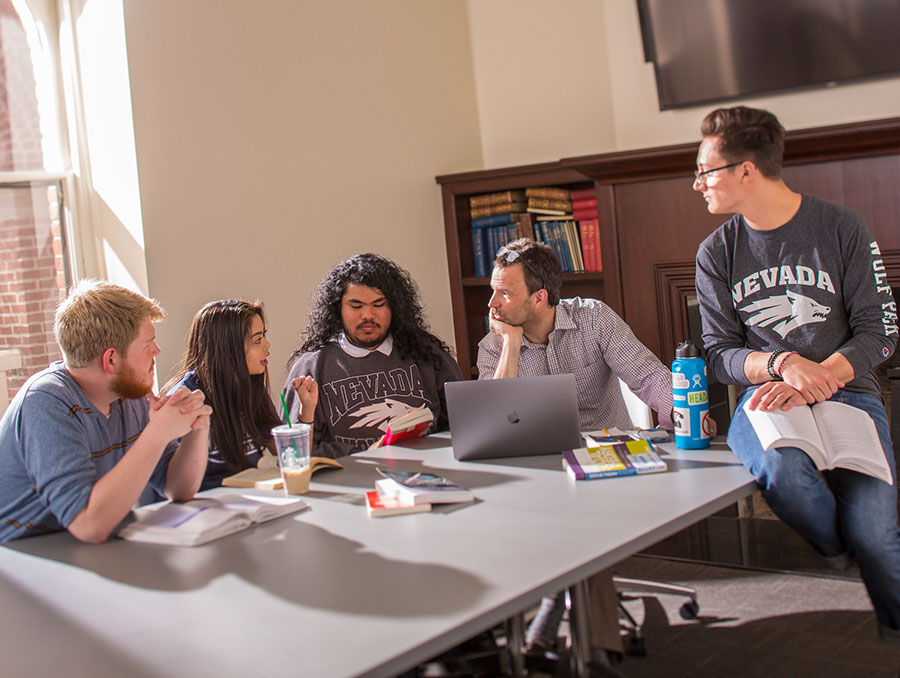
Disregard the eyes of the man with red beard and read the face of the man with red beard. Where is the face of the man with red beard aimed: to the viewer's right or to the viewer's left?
to the viewer's right

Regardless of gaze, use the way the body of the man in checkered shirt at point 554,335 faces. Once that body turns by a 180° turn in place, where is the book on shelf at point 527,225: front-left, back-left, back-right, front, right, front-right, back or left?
front-left

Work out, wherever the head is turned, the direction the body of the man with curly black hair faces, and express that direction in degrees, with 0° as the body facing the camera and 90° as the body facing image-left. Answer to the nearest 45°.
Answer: approximately 0°

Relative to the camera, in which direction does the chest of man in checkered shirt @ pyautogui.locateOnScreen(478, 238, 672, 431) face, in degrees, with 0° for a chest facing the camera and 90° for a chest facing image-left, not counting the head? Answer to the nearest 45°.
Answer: approximately 45°

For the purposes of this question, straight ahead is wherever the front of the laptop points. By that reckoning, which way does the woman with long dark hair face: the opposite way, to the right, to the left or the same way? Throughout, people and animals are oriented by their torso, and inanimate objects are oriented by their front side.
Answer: to the right

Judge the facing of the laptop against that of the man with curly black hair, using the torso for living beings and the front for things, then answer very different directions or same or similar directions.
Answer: very different directions

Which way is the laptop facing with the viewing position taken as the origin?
facing away from the viewer

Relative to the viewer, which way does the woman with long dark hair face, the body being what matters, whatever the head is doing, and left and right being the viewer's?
facing to the right of the viewer
